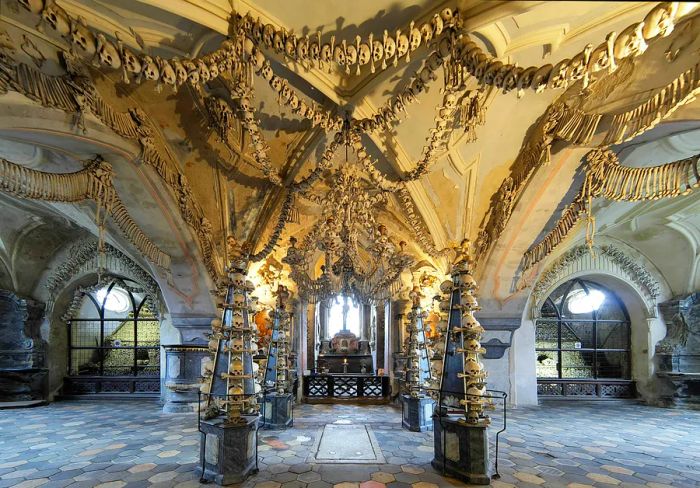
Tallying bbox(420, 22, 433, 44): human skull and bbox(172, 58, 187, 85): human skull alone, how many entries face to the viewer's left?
0

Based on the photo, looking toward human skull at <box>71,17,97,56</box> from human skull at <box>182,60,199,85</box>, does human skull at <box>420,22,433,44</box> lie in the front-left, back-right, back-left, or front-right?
back-left

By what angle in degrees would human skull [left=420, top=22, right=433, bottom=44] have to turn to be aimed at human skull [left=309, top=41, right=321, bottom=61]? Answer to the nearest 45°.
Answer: approximately 90° to its right

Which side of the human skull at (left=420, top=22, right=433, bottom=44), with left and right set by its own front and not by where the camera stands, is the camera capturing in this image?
front

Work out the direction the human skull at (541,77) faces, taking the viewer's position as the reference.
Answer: facing the viewer and to the left of the viewer

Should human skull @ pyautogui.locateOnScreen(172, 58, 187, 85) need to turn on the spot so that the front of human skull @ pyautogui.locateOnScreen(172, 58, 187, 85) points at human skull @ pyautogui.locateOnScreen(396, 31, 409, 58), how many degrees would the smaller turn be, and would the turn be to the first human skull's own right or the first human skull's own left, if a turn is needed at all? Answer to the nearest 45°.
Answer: approximately 45° to the first human skull's own left

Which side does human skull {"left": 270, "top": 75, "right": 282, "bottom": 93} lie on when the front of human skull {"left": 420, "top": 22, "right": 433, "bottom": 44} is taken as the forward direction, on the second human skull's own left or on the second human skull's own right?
on the second human skull's own right

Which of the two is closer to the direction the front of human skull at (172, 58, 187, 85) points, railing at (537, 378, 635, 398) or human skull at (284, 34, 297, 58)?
the human skull

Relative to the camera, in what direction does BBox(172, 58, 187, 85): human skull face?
facing the viewer and to the right of the viewer
